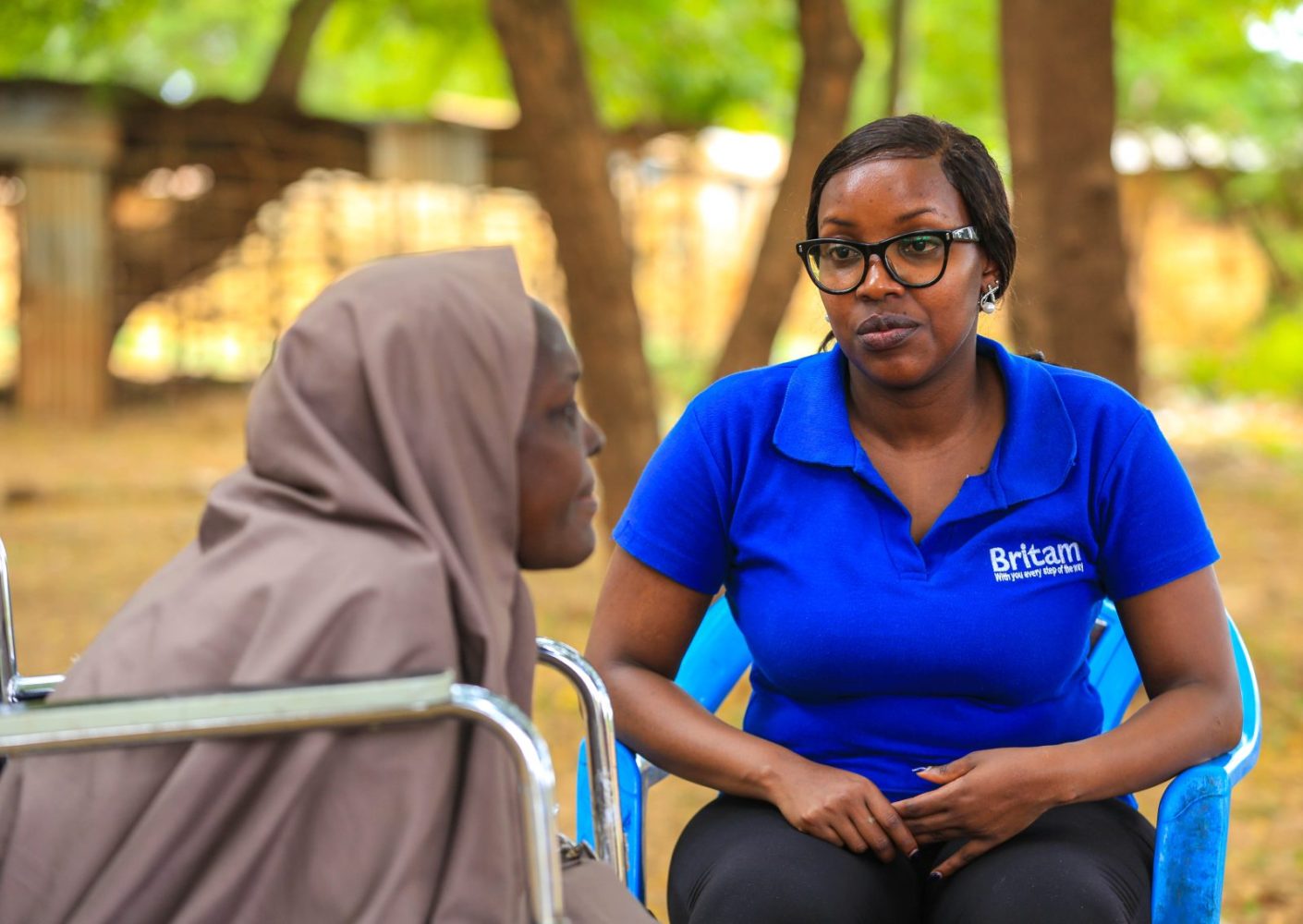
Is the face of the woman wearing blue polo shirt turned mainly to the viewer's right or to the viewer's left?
to the viewer's left

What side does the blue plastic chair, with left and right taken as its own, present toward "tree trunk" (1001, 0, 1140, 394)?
back

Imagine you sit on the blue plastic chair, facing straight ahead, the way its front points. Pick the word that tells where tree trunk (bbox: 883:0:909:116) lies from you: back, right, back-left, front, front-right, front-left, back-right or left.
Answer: back

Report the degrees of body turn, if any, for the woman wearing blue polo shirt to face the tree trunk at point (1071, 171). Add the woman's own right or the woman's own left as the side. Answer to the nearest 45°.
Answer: approximately 180°

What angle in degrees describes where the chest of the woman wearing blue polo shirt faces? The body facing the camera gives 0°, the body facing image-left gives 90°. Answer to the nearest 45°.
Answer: approximately 0°

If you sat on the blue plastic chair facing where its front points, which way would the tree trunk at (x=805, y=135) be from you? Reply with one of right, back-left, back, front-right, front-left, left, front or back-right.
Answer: back

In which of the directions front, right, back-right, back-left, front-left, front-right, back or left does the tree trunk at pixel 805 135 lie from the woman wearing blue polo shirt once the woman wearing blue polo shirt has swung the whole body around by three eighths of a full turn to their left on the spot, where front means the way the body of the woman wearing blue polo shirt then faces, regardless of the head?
front-left
